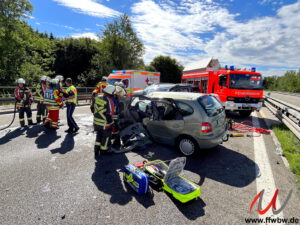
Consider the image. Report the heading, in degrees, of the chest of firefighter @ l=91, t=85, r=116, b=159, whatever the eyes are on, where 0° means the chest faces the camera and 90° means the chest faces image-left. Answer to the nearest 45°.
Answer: approximately 225°

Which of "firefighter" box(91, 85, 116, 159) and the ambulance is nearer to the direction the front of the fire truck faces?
the firefighter

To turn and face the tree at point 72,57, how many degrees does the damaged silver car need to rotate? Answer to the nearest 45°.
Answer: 0° — it already faces it

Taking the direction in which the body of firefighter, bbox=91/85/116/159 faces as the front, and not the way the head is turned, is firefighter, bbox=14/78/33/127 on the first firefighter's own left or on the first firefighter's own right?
on the first firefighter's own left

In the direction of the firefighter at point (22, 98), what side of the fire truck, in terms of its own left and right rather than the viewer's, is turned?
right

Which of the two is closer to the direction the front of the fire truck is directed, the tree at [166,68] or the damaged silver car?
the damaged silver car

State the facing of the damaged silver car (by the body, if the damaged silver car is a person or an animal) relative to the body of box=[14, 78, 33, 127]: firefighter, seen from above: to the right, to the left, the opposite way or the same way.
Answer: the opposite way

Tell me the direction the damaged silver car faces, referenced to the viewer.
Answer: facing away from the viewer and to the left of the viewer
